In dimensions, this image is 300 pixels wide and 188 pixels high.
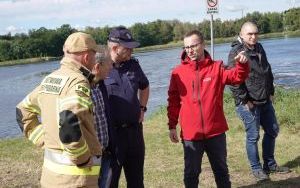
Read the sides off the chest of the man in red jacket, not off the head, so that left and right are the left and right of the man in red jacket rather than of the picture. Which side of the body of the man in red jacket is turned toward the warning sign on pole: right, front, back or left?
back

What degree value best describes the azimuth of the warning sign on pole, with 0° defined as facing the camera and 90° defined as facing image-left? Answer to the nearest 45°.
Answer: approximately 0°

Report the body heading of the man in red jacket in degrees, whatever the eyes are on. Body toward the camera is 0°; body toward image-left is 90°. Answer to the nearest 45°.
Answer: approximately 0°

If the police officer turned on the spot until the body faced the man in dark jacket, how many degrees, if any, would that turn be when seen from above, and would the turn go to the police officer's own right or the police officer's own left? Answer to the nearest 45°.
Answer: approximately 90° to the police officer's own left

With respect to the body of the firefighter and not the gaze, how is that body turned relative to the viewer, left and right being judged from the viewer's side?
facing away from the viewer and to the right of the viewer

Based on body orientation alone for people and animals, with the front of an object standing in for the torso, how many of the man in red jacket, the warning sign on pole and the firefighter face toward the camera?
2

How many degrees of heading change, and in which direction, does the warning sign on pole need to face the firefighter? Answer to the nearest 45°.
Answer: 0° — it already faces them

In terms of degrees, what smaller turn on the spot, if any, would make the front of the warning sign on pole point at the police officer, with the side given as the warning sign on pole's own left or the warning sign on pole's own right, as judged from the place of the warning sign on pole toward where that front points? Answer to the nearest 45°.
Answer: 0° — it already faces them

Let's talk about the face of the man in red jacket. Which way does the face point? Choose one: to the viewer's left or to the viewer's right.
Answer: to the viewer's left

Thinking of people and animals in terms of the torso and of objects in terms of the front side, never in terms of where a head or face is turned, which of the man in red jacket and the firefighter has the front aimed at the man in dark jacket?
the firefighter
